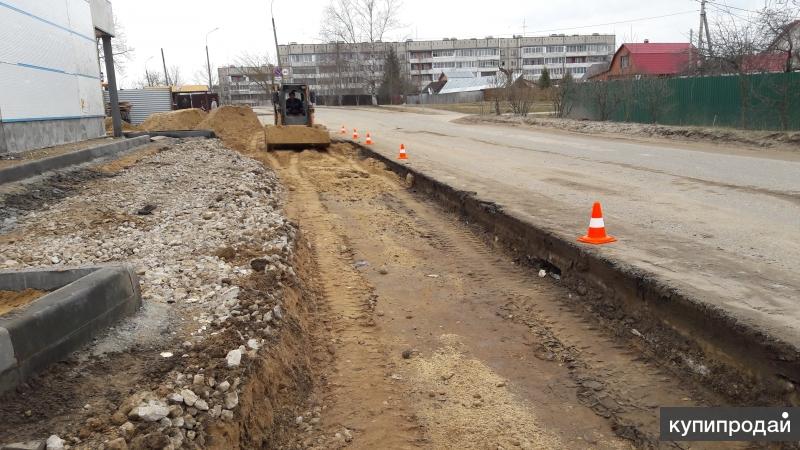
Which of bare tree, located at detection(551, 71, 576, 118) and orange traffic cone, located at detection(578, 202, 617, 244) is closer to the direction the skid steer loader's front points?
the orange traffic cone

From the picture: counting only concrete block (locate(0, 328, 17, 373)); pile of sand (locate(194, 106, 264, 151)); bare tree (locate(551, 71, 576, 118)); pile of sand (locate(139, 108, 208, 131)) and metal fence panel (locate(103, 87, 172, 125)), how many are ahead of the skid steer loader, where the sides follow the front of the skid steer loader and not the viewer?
1

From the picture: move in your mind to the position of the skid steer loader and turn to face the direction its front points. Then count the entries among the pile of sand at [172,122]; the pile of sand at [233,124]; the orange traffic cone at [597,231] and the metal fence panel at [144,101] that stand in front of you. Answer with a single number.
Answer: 1

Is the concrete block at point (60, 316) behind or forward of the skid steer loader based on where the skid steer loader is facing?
forward

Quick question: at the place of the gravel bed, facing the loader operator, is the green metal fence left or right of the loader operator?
right

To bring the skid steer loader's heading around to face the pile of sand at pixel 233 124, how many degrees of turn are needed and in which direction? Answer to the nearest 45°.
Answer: approximately 135° to its right

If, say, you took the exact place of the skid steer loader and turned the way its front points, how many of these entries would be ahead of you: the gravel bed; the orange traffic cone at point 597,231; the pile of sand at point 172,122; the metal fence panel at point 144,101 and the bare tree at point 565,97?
2

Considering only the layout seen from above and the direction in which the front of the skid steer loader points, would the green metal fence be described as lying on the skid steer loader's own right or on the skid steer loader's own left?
on the skid steer loader's own left

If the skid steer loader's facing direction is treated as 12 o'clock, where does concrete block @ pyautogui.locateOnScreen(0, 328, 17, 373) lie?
The concrete block is roughly at 12 o'clock from the skid steer loader.

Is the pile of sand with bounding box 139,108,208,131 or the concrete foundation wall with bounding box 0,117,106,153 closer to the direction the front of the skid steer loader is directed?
the concrete foundation wall

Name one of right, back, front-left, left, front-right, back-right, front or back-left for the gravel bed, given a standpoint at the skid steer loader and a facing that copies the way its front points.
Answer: front

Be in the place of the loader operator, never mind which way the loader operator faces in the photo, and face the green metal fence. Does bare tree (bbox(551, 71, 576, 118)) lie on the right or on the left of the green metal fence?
left

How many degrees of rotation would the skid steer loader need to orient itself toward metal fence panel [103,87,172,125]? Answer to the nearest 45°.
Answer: approximately 135° to its right

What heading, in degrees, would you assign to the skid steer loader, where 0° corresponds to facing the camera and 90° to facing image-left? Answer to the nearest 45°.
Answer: approximately 0°

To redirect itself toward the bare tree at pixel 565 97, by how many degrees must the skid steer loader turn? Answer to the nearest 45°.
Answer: approximately 135° to its left

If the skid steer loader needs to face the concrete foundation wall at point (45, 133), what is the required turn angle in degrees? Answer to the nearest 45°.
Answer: approximately 45° to its right
